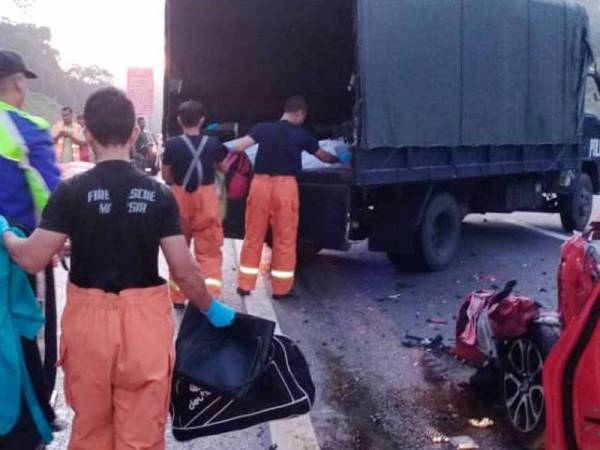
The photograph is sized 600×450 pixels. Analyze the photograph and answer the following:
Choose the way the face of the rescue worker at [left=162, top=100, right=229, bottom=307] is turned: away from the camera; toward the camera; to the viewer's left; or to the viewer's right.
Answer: away from the camera

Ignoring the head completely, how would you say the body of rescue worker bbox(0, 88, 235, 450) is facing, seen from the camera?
away from the camera

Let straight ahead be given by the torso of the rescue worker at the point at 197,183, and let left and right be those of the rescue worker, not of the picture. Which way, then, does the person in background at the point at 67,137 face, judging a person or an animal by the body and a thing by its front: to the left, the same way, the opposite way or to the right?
the opposite way

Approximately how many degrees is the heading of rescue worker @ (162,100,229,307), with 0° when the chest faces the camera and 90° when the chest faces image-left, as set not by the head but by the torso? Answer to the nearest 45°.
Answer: approximately 180°

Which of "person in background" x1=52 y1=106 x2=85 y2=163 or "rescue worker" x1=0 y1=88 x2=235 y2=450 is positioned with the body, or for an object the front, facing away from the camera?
the rescue worker

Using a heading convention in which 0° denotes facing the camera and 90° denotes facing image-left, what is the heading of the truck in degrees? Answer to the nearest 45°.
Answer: approximately 225°

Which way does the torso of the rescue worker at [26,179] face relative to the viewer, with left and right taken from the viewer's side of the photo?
facing away from the viewer and to the right of the viewer

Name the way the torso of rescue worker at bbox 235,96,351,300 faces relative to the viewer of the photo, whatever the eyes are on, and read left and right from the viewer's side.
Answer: facing away from the viewer

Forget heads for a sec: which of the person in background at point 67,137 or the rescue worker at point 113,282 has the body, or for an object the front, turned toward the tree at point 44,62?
the rescue worker

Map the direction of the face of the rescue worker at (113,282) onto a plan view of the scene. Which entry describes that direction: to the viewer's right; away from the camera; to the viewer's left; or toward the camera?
away from the camera

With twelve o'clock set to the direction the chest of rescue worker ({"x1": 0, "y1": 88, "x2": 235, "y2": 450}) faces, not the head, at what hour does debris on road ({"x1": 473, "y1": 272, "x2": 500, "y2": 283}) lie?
The debris on road is roughly at 1 o'clock from the rescue worker.
